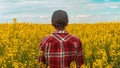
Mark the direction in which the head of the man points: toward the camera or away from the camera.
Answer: away from the camera

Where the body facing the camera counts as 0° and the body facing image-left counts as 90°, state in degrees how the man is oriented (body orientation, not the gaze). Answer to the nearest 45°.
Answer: approximately 180°
